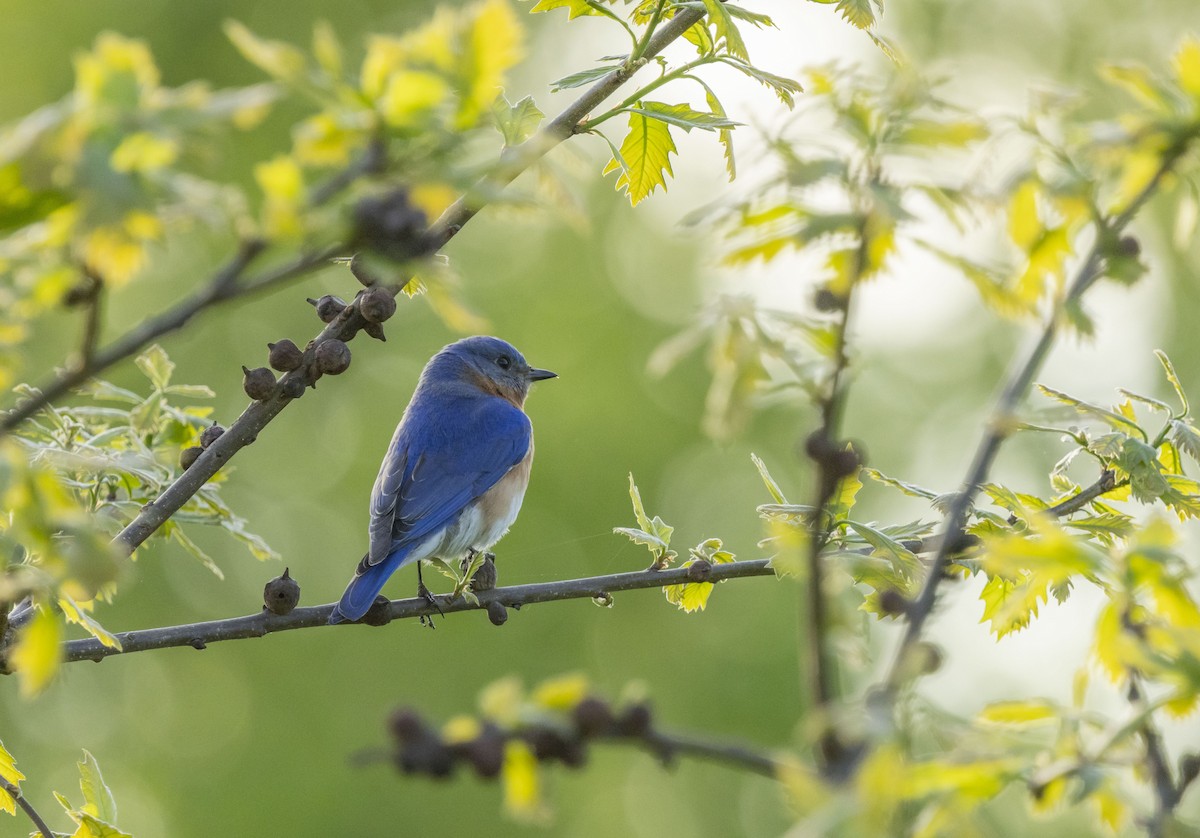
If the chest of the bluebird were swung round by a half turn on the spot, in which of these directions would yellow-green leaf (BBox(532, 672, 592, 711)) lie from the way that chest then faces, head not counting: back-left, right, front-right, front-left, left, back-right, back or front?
front-left

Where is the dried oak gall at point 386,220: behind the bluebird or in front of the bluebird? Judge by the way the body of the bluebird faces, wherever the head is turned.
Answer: behind

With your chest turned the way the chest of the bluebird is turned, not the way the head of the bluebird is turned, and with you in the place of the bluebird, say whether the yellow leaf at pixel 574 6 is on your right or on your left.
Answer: on your right

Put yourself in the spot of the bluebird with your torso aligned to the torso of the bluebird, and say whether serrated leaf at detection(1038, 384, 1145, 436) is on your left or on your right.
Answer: on your right

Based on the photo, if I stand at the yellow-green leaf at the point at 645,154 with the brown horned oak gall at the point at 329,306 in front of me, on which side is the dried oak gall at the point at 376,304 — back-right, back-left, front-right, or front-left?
front-left

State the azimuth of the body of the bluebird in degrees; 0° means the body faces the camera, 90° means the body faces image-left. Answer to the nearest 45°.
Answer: approximately 225°
